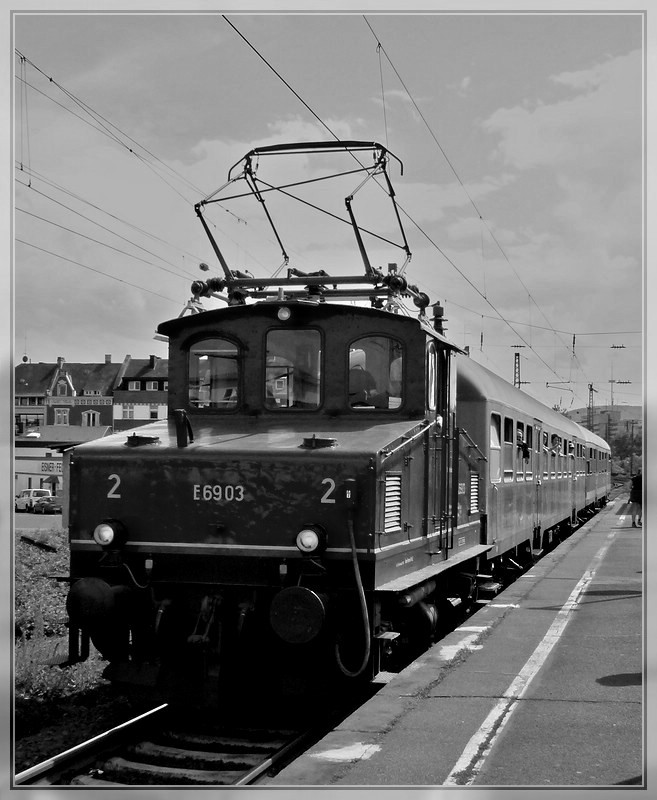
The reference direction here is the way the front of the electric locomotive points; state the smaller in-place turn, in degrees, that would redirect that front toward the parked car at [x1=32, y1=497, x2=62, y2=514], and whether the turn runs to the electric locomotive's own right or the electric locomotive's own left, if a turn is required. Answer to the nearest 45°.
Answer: approximately 135° to the electric locomotive's own right

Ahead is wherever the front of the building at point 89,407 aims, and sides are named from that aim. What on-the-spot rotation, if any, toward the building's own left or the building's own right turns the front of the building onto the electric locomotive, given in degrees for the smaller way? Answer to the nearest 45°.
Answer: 0° — it already faces it

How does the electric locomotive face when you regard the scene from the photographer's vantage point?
facing the viewer and to the left of the viewer

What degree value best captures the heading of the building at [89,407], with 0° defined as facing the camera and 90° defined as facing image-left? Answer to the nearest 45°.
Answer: approximately 0°

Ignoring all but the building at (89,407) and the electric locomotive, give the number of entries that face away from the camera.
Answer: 0
